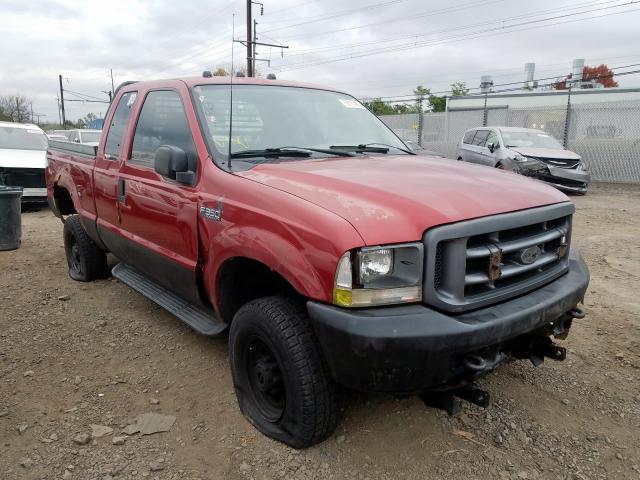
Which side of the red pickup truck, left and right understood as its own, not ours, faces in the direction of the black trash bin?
back

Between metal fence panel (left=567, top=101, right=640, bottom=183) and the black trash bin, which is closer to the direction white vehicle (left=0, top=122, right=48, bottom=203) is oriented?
the black trash bin

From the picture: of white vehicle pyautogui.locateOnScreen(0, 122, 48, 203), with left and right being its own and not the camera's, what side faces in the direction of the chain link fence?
left

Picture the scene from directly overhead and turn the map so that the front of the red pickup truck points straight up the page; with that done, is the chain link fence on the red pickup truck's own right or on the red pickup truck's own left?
on the red pickup truck's own left

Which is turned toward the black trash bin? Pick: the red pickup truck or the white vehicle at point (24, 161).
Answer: the white vehicle

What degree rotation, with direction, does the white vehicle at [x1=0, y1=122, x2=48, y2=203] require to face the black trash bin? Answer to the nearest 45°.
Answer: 0° — it already faces it

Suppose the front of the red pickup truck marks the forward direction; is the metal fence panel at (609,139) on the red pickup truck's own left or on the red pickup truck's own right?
on the red pickup truck's own left

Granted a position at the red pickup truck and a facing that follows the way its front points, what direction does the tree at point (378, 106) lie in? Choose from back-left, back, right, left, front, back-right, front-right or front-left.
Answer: back-left

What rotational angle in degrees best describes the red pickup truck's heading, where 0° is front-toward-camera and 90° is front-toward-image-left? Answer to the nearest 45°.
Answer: approximately 315°
